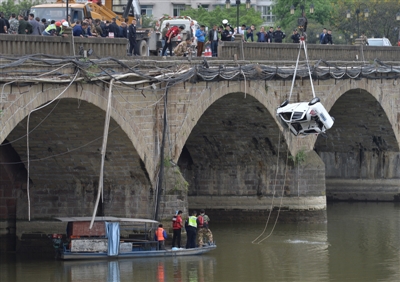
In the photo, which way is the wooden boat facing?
to the viewer's right
